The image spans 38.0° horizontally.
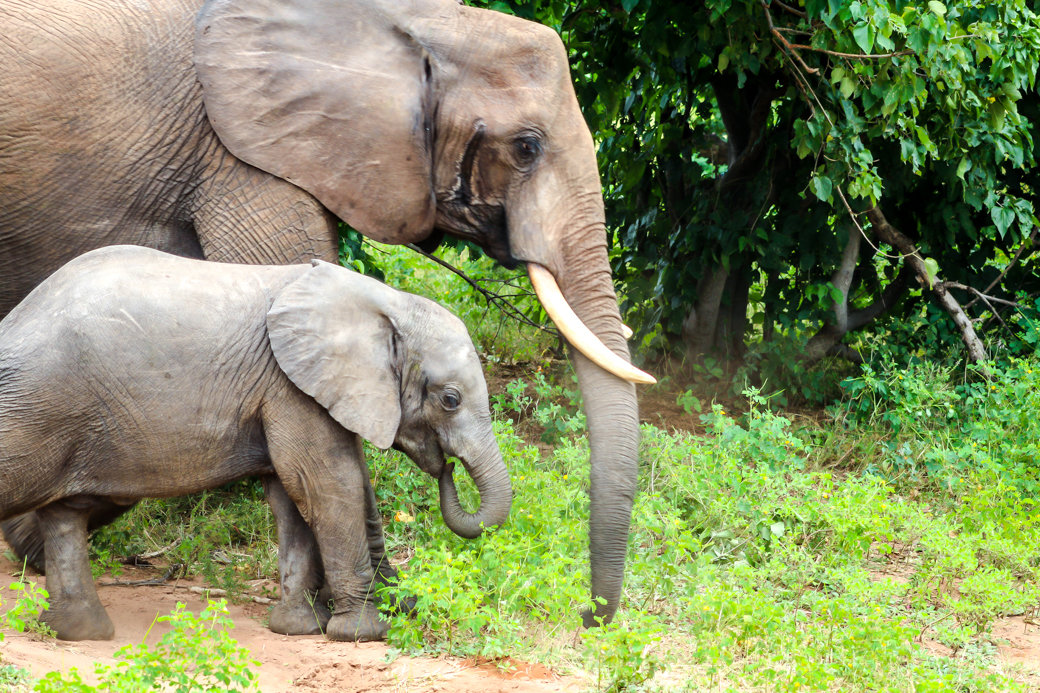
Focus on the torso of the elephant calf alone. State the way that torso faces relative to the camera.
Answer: to the viewer's right

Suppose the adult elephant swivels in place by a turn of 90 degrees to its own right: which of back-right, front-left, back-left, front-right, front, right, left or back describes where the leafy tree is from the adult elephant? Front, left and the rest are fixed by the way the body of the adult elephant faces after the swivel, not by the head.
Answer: back-left

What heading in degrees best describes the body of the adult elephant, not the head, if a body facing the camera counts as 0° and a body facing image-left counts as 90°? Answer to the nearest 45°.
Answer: approximately 270°

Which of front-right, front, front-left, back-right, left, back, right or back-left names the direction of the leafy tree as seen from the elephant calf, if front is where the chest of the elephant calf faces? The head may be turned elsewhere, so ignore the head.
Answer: front-left

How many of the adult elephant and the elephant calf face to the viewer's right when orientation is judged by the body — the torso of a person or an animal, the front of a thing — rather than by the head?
2

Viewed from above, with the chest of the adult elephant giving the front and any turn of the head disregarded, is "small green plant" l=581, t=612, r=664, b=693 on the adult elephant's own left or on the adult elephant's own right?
on the adult elephant's own right

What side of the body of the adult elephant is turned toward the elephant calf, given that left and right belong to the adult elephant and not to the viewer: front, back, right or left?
right

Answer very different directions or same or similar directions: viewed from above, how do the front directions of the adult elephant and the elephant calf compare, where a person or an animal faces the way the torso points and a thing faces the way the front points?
same or similar directions

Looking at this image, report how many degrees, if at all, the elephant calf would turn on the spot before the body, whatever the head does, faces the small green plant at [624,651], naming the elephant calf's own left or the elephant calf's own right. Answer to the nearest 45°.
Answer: approximately 45° to the elephant calf's own right

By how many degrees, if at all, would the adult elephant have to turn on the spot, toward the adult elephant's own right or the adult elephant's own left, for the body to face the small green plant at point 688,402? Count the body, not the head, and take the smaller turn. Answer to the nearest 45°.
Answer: approximately 45° to the adult elephant's own left
